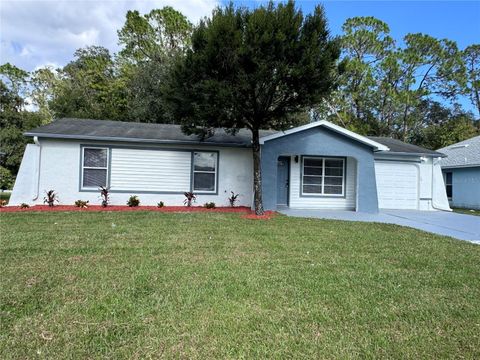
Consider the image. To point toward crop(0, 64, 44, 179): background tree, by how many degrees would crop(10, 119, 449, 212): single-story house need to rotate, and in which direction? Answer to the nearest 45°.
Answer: approximately 135° to its right

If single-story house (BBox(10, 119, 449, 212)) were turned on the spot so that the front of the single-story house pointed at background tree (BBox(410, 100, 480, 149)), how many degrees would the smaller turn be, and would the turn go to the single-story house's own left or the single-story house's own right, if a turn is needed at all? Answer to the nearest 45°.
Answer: approximately 135° to the single-story house's own left

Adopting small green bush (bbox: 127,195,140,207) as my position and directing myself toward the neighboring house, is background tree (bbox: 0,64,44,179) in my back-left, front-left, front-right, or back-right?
back-left

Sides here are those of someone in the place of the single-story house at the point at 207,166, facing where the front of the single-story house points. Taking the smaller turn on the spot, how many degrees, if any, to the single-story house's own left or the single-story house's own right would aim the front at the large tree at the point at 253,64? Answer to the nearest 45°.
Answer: approximately 45° to the single-story house's own left

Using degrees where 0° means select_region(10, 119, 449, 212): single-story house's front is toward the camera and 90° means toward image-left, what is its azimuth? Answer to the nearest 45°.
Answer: approximately 0°

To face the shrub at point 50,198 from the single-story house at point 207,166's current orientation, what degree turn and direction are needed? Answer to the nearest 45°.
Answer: approximately 90° to its right

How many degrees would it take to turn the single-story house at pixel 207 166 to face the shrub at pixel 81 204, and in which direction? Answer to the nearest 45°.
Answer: approximately 90° to its right

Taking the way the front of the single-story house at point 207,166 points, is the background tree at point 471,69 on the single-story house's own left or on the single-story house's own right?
on the single-story house's own left

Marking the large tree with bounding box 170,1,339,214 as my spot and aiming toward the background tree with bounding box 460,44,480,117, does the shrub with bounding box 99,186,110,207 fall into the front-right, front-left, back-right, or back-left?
back-left

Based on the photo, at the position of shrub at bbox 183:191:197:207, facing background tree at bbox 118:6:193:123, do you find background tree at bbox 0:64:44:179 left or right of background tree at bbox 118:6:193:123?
left

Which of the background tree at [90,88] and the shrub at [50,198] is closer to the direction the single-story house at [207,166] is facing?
the shrub

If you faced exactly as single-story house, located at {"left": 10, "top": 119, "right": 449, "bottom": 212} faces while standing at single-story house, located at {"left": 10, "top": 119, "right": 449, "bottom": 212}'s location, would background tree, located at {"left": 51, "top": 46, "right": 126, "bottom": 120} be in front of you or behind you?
behind
